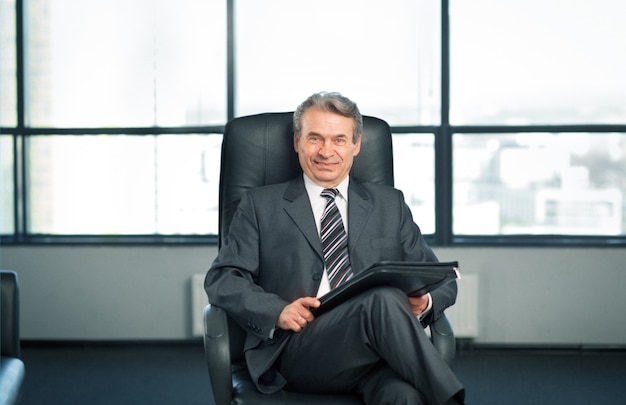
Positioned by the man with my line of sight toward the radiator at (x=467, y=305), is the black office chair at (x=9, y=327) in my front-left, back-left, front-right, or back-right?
back-left

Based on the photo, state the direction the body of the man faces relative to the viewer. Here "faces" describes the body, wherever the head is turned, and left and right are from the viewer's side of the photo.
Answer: facing the viewer

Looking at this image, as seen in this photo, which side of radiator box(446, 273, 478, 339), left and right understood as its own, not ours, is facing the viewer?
front

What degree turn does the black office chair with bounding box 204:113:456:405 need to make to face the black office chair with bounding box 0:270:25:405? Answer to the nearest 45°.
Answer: approximately 90° to its right

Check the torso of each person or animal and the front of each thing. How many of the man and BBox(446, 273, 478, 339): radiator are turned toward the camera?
2

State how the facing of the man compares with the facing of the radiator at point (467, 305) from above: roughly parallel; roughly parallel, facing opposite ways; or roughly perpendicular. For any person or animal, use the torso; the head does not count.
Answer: roughly parallel

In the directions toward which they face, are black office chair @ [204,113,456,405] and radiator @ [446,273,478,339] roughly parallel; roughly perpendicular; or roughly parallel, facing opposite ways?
roughly parallel

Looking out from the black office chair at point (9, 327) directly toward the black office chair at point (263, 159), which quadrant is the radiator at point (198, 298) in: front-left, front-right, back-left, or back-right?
front-left

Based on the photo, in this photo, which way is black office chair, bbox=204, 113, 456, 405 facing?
toward the camera

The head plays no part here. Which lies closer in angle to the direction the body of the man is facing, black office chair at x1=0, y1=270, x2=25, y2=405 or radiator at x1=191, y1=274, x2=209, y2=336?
the black office chair

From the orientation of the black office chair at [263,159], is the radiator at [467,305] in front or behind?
behind
